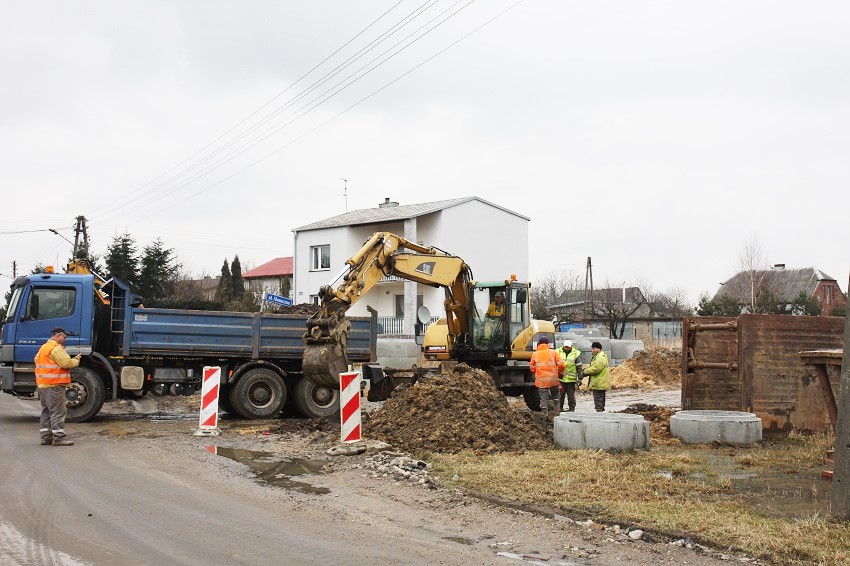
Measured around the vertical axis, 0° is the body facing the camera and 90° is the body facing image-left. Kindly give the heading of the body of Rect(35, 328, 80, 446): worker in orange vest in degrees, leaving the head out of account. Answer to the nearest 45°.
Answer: approximately 270°

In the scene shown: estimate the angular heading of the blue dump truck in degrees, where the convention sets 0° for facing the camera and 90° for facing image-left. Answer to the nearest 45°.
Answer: approximately 90°

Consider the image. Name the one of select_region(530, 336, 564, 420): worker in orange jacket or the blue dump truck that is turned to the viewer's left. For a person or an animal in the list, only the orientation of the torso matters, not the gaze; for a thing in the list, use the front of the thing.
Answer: the blue dump truck

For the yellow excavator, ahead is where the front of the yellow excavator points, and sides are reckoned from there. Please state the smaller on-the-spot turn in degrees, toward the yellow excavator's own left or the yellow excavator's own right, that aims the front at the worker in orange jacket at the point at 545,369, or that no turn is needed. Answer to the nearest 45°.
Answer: approximately 90° to the yellow excavator's own left

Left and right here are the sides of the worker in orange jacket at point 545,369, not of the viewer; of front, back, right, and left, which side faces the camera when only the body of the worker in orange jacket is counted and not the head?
back

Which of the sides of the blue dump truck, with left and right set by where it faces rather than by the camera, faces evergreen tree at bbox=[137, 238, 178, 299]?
right

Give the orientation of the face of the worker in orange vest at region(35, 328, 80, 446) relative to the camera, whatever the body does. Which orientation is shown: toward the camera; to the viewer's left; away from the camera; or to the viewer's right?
to the viewer's right

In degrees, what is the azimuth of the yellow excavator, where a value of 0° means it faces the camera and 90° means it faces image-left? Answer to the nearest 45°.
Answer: approximately 45°

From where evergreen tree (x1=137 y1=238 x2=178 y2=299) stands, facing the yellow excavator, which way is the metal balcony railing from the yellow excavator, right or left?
left

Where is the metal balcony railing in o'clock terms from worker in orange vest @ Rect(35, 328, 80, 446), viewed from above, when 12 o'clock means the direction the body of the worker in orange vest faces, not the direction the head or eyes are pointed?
The metal balcony railing is roughly at 10 o'clock from the worker in orange vest.
